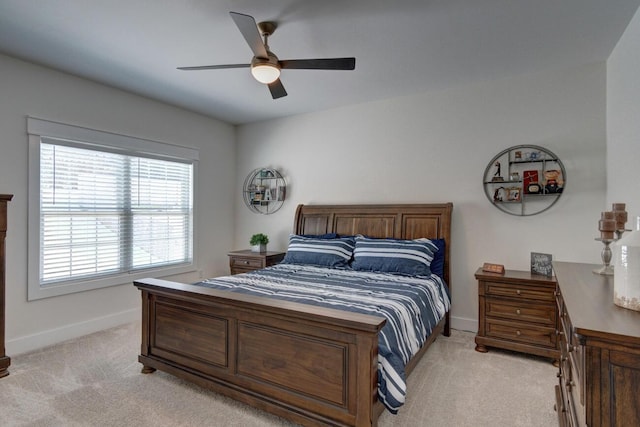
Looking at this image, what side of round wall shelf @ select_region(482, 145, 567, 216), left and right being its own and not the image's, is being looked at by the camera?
front

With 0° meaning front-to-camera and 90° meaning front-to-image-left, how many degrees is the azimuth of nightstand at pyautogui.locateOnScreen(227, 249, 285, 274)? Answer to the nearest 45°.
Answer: approximately 45°

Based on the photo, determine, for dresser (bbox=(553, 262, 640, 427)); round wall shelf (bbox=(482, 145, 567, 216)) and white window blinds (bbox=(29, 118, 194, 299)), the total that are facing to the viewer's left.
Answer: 1

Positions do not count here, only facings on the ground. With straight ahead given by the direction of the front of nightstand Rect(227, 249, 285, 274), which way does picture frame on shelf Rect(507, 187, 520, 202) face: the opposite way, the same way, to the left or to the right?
the same way

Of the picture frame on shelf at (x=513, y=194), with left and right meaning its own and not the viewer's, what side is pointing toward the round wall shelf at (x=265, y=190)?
right

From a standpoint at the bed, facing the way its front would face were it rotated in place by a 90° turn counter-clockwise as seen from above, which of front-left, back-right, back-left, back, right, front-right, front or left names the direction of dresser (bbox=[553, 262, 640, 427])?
front

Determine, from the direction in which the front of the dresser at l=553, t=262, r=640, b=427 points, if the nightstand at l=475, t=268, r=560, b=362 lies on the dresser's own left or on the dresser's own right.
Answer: on the dresser's own right

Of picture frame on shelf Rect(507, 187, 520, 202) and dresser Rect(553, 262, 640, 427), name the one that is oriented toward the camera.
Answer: the picture frame on shelf

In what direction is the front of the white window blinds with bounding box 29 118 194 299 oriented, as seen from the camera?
facing the viewer and to the right of the viewer

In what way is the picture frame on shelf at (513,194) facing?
toward the camera

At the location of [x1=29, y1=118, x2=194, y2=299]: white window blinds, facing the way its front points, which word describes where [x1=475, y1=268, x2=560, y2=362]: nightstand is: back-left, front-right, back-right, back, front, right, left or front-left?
front

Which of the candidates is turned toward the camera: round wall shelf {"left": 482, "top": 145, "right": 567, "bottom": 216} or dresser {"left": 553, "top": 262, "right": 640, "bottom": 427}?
the round wall shelf

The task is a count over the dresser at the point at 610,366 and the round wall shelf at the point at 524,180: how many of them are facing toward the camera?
1

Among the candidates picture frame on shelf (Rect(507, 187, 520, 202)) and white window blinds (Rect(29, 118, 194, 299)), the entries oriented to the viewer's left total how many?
0

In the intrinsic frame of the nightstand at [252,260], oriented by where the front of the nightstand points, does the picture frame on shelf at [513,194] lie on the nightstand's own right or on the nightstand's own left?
on the nightstand's own left

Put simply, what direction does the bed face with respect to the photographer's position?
facing the viewer and to the left of the viewer

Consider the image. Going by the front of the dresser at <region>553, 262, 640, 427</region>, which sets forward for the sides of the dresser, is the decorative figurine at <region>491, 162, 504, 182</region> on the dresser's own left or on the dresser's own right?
on the dresser's own right

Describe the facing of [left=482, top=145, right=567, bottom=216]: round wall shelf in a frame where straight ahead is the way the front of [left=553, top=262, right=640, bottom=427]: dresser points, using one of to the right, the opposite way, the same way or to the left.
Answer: to the left

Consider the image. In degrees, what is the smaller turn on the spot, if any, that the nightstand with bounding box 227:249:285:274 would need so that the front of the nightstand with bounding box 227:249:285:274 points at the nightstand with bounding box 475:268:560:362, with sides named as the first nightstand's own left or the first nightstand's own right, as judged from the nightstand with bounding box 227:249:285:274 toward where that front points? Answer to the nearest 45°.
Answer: approximately 90° to the first nightstand's own left

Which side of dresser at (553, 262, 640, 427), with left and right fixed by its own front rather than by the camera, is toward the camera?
left
